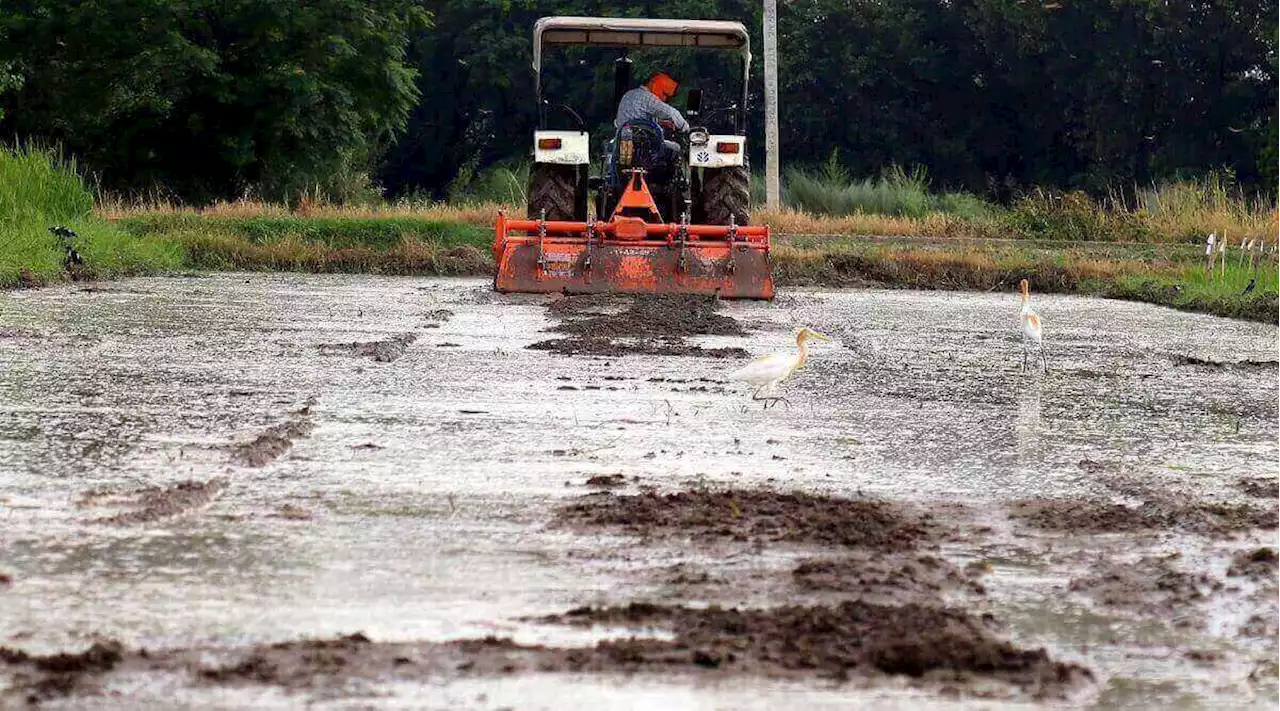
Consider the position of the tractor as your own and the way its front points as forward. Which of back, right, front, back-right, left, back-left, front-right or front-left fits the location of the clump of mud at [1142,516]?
back

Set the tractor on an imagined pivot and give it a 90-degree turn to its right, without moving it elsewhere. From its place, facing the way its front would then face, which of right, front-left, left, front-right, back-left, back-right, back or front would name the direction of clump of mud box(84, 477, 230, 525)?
right

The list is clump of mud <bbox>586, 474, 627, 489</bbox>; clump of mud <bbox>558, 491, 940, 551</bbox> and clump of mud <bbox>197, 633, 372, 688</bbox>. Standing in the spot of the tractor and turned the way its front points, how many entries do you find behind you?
3

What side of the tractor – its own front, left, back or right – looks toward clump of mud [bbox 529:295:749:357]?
back

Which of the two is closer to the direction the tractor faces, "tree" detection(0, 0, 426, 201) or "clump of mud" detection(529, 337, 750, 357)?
the tree

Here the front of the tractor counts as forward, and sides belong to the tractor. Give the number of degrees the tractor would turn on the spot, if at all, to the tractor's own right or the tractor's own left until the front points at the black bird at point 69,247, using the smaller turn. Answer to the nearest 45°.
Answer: approximately 90° to the tractor's own left

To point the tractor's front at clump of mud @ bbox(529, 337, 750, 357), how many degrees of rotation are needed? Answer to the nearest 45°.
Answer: approximately 180°

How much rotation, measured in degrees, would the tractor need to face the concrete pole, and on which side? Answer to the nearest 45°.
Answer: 0° — it already faces it

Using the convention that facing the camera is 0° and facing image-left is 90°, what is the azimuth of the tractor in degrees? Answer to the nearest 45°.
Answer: approximately 180°

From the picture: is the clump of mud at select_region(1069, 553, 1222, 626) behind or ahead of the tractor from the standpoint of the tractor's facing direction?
behind

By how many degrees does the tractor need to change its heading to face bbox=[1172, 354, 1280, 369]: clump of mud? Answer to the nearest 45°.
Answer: approximately 135° to its right

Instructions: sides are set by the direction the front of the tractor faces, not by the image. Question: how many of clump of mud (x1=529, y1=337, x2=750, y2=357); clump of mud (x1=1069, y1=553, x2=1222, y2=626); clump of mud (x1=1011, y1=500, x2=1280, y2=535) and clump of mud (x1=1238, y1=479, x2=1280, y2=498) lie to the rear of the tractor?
4

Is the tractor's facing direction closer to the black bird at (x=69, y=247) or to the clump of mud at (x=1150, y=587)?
the black bird

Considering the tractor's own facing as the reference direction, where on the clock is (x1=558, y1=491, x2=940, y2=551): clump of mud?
The clump of mud is roughly at 6 o'clock from the tractor.

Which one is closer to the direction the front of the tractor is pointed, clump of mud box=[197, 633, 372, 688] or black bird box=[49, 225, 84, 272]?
the black bird

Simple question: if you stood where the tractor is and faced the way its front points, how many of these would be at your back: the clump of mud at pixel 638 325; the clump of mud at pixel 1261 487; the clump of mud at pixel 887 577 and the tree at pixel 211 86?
3

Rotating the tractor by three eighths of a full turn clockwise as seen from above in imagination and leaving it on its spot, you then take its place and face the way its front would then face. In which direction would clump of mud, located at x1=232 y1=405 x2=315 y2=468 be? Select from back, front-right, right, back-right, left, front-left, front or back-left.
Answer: front-right

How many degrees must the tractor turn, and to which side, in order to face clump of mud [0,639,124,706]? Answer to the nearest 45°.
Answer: approximately 180°
